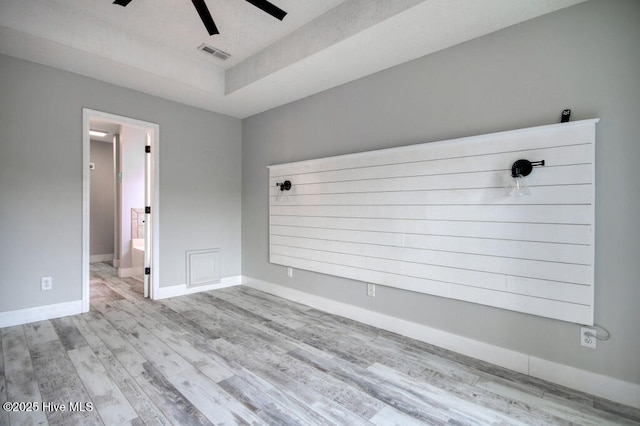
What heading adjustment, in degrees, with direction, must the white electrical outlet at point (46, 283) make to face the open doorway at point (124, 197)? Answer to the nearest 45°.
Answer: approximately 135° to its left

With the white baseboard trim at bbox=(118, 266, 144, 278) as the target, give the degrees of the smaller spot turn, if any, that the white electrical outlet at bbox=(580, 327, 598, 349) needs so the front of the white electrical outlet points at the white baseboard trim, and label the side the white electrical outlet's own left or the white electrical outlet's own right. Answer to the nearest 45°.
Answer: approximately 90° to the white electrical outlet's own right

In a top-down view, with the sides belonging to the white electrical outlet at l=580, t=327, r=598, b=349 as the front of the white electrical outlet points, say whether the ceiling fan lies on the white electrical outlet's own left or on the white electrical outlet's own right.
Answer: on the white electrical outlet's own right

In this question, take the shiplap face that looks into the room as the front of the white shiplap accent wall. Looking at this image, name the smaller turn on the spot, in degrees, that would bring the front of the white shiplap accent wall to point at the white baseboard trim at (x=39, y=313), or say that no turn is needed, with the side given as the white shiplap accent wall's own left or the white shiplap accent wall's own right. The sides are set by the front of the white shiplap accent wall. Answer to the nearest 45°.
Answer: approximately 45° to the white shiplap accent wall's own right

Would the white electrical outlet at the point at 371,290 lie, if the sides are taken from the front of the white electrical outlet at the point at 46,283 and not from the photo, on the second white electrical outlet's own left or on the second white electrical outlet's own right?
on the second white electrical outlet's own left

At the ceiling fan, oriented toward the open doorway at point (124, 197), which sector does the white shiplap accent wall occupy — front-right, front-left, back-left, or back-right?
back-right

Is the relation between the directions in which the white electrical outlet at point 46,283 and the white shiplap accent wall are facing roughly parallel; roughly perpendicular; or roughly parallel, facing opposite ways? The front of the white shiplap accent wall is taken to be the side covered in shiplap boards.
roughly perpendicular

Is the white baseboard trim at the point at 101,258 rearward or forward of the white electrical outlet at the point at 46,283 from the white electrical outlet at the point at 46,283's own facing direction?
rearward

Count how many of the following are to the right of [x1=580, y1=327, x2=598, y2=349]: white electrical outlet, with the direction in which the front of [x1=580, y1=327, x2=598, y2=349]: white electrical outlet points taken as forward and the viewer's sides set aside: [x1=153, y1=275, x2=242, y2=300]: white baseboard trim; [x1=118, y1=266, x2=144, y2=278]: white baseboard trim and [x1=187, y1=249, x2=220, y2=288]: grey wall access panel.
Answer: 3

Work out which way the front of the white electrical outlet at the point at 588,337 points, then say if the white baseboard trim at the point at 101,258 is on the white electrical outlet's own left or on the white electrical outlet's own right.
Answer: on the white electrical outlet's own right

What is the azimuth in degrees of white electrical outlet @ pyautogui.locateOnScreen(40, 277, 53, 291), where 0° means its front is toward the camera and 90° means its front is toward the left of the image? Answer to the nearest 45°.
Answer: approximately 0°

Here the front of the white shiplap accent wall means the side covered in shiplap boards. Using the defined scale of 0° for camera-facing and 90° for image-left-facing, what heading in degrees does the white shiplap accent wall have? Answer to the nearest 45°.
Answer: approximately 45°
